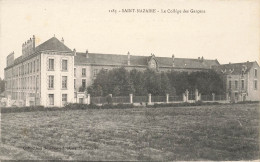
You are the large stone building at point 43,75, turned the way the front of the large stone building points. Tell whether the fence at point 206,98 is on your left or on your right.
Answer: on your left

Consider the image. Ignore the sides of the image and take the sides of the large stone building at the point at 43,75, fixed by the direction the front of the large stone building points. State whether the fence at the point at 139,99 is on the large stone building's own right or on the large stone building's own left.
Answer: on the large stone building's own left

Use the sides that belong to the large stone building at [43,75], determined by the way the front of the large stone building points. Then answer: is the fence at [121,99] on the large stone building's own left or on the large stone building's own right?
on the large stone building's own left

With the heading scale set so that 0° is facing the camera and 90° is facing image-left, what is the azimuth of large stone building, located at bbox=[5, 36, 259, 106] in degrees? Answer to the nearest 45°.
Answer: approximately 0°
